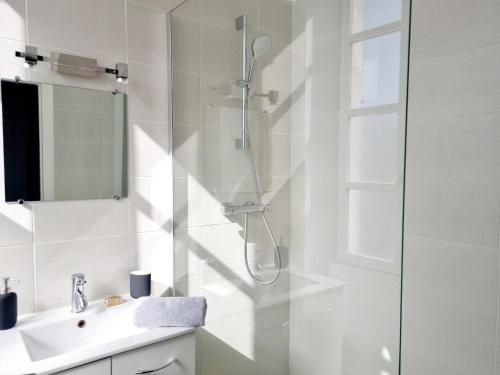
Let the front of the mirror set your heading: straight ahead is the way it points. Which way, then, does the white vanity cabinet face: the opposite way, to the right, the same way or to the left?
the same way

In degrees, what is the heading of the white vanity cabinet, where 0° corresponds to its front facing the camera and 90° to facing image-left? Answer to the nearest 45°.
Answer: approximately 315°

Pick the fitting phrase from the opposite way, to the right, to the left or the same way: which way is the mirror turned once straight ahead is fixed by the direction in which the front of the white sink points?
the same way

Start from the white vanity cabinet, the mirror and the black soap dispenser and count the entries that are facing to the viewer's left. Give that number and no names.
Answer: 0

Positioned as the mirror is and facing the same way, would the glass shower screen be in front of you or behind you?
in front

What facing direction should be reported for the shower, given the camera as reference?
facing the viewer and to the right of the viewer
